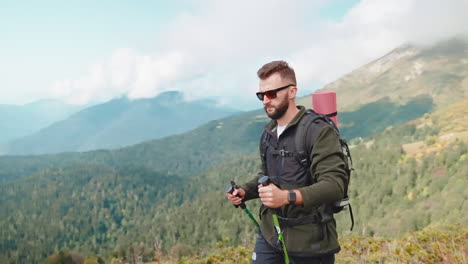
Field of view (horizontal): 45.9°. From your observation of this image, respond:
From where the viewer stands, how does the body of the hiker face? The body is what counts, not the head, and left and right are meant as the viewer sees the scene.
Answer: facing the viewer and to the left of the viewer
